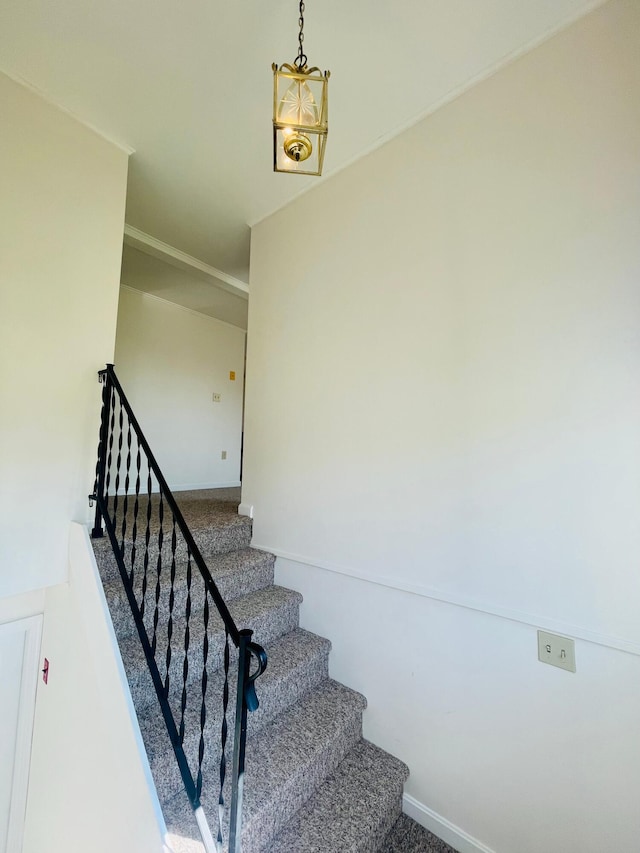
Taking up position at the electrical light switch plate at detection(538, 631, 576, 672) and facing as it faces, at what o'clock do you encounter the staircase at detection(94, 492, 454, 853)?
The staircase is roughly at 1 o'clock from the electrical light switch plate.

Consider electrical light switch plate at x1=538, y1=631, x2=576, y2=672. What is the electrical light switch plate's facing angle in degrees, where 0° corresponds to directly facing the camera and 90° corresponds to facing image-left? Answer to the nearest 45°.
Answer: approximately 45°

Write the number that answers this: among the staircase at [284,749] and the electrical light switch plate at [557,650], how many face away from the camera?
0

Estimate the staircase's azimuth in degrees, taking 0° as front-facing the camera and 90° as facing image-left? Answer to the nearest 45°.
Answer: approximately 315°
